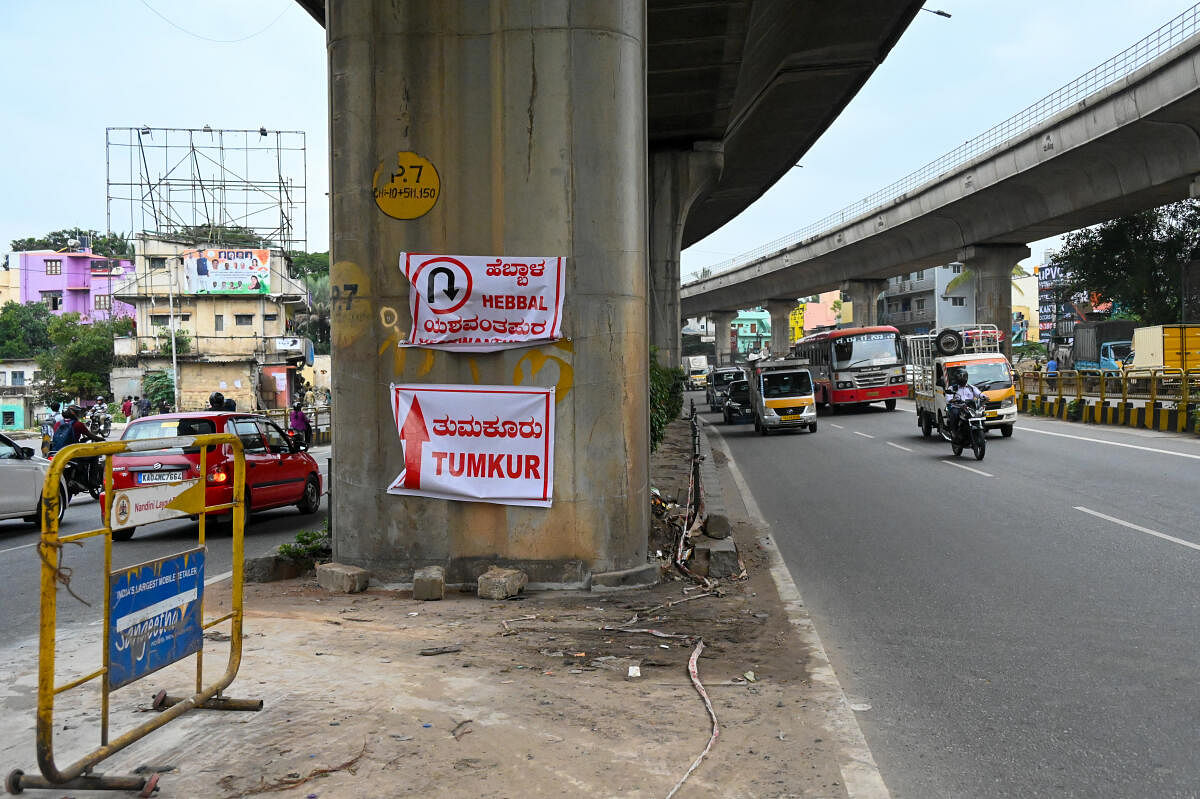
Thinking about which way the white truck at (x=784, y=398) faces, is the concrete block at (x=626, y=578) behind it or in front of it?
in front

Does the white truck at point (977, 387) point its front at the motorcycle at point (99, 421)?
no

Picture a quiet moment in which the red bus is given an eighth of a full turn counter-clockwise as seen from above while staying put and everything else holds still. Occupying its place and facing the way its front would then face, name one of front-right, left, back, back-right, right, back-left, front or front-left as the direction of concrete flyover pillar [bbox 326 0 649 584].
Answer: right

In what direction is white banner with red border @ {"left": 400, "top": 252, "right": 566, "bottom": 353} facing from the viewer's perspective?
toward the camera

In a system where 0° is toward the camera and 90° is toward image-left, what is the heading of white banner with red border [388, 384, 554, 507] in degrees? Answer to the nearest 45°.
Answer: approximately 0°

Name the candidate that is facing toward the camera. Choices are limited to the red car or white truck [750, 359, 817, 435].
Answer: the white truck

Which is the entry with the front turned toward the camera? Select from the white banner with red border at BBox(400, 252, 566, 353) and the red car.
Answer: the white banner with red border

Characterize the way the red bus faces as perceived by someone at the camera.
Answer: facing the viewer and to the right of the viewer

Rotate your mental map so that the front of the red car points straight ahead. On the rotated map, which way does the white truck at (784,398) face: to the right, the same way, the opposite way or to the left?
the opposite way

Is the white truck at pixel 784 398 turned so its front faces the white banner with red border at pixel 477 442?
yes

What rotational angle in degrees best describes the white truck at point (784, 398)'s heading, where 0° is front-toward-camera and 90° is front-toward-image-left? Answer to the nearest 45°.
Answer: approximately 0°

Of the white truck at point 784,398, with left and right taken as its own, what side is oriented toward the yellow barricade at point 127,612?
front

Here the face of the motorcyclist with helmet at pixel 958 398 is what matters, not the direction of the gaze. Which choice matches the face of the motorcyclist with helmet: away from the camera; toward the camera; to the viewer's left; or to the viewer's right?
toward the camera

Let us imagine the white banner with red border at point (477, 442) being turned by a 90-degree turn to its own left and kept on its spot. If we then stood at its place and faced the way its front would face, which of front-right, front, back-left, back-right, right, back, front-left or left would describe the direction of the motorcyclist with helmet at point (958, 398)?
front-left

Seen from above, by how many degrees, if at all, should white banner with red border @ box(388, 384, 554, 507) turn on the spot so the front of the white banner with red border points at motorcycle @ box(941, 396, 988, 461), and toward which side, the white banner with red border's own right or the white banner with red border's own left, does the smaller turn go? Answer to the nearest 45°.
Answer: approximately 135° to the white banner with red border's own left
